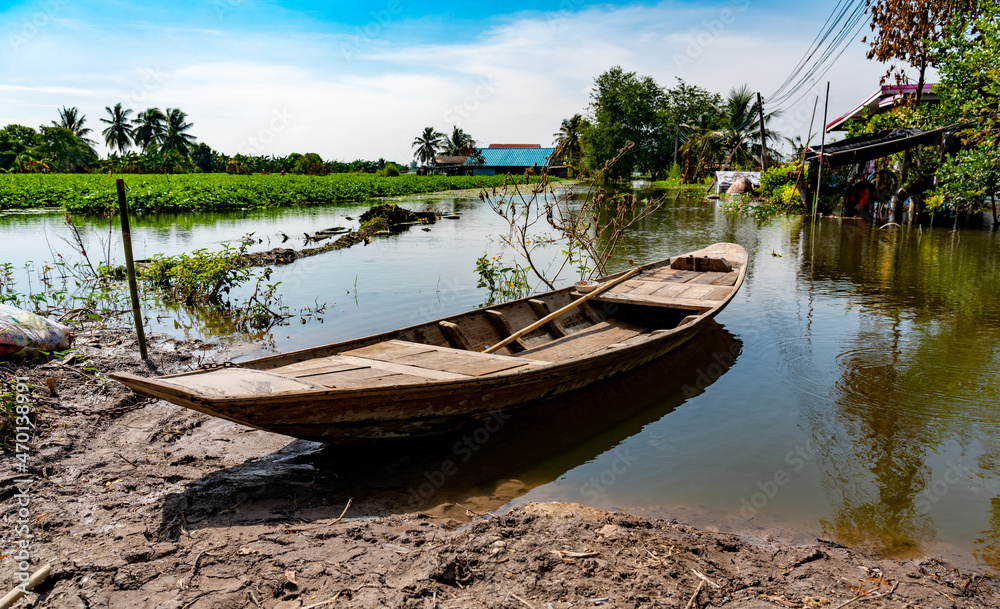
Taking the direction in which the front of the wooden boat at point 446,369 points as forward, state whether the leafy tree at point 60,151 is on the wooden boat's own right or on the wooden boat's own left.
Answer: on the wooden boat's own right

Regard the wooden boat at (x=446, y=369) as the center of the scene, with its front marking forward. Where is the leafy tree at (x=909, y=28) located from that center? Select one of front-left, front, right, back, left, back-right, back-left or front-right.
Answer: back

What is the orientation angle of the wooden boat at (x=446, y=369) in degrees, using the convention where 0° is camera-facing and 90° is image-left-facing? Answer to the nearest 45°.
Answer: approximately 45°

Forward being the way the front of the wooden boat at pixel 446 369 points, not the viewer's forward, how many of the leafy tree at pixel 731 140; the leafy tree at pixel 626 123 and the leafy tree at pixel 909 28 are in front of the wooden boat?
0

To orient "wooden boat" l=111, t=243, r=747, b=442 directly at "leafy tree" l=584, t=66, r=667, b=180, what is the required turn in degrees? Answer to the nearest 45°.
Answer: approximately 135° to its right

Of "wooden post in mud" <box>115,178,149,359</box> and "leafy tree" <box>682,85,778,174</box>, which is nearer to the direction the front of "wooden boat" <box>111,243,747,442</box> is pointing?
the wooden post in mud

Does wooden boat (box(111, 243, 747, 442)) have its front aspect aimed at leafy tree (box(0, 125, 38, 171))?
no

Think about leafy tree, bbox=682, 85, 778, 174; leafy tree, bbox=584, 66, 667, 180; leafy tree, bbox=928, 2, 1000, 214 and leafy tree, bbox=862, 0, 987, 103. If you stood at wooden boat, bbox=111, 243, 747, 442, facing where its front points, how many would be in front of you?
0

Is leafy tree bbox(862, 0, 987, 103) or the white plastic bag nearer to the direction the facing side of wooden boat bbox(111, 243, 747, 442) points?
the white plastic bag

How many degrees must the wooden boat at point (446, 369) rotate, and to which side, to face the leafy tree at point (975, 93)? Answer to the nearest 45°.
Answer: approximately 180°
